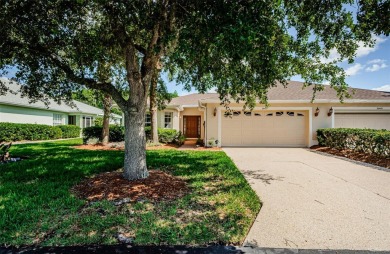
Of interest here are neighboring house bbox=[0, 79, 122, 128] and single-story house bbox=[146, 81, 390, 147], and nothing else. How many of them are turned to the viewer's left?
0

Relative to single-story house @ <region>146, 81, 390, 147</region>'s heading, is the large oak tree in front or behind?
in front

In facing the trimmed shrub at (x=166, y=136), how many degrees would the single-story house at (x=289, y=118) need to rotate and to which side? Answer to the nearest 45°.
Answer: approximately 90° to its right

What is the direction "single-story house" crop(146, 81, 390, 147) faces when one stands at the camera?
facing the viewer

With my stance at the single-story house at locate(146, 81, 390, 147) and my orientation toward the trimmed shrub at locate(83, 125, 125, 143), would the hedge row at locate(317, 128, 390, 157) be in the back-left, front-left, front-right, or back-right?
back-left

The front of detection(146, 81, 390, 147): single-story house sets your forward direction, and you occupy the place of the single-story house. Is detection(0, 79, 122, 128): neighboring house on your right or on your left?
on your right

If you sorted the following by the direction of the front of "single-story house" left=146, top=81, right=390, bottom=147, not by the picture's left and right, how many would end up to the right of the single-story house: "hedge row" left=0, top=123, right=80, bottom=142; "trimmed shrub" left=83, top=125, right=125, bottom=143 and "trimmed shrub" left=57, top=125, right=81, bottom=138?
3

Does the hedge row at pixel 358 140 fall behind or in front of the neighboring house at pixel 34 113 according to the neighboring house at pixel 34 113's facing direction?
in front
